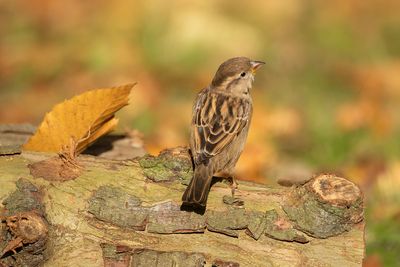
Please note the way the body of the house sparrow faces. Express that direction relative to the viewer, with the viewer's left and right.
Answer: facing away from the viewer and to the right of the viewer

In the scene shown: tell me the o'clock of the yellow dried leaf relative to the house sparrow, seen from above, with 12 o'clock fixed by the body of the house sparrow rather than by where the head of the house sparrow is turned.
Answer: The yellow dried leaf is roughly at 7 o'clock from the house sparrow.
